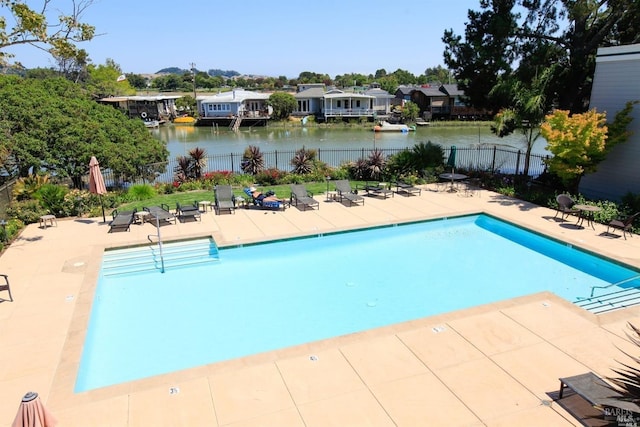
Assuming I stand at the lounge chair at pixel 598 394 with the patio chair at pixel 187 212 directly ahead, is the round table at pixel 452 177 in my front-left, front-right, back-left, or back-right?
front-right

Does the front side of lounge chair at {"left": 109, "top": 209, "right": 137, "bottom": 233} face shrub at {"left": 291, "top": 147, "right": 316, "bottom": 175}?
no

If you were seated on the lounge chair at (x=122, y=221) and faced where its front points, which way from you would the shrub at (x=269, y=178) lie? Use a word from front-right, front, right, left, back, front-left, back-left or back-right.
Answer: back

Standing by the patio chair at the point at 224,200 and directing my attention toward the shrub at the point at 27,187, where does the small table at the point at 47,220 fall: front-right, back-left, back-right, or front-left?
front-left

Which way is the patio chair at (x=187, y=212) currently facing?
toward the camera

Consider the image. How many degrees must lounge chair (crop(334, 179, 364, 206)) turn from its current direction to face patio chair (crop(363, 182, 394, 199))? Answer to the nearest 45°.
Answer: approximately 90° to its left

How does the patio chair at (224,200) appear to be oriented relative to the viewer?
toward the camera

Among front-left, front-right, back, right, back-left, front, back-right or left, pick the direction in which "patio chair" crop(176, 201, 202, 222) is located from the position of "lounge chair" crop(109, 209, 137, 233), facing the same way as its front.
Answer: back-left

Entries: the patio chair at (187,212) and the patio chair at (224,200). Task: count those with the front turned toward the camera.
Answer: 2

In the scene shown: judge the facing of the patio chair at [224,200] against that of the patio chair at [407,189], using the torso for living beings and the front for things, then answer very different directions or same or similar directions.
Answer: same or similar directions

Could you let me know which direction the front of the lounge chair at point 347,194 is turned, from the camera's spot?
facing the viewer and to the right of the viewer

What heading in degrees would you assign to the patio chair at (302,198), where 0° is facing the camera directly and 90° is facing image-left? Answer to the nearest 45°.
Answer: approximately 315°

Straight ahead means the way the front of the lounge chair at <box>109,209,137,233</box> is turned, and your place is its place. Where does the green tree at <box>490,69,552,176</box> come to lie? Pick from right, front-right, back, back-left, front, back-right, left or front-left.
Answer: back-left

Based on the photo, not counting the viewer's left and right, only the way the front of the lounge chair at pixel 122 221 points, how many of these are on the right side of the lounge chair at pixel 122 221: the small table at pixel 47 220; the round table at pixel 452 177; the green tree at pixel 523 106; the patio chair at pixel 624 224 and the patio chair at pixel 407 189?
1

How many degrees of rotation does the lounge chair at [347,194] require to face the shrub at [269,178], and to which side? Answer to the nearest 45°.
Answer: approximately 180°

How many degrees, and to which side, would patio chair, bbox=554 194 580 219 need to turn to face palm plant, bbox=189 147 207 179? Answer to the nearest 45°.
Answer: approximately 135° to its right

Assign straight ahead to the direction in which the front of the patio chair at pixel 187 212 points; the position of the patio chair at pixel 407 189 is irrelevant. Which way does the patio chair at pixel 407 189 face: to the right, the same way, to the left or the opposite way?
the same way
